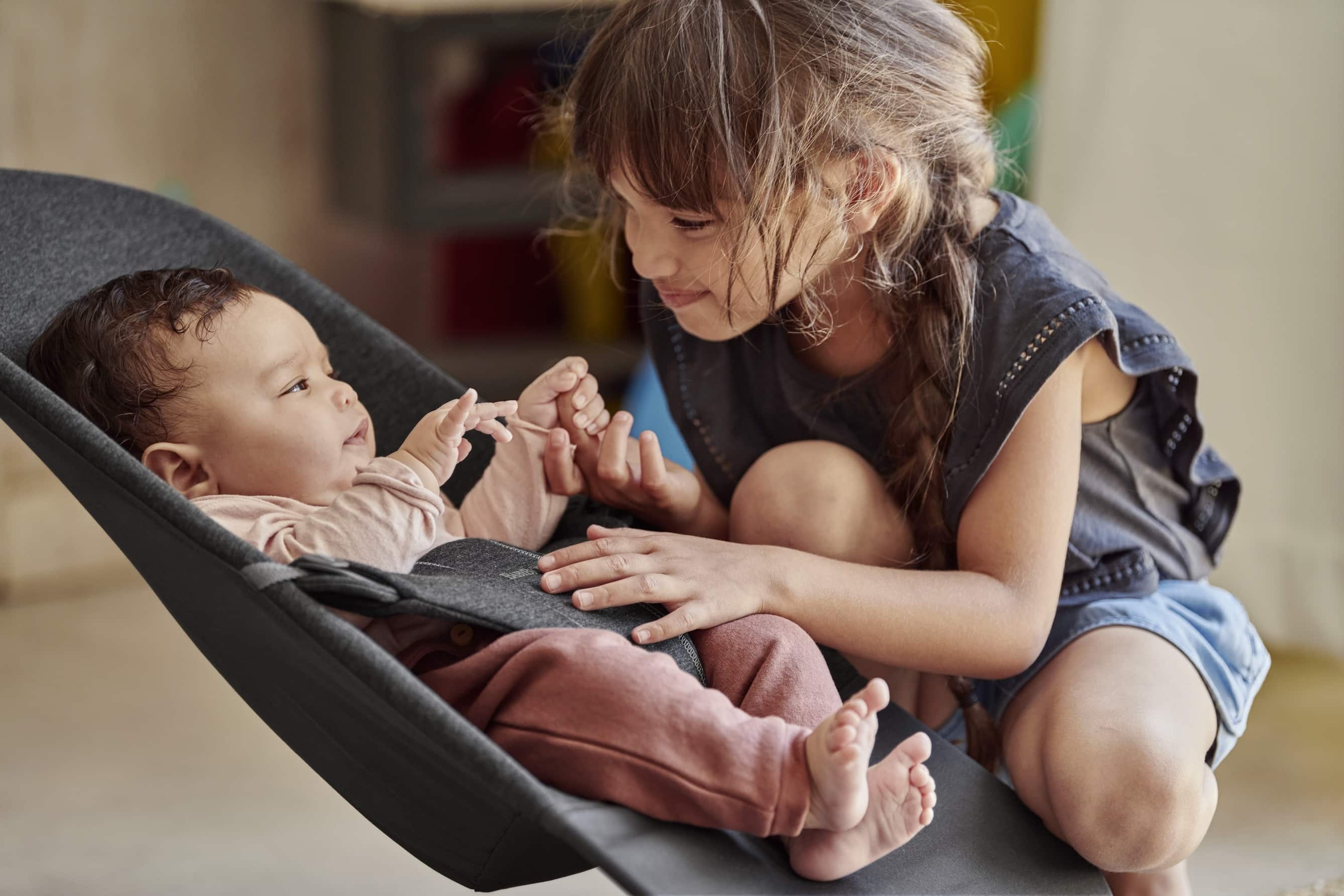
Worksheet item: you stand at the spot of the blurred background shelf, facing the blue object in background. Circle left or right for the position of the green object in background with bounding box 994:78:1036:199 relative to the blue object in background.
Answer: left

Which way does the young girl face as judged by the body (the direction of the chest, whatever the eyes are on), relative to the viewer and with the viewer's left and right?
facing the viewer and to the left of the viewer

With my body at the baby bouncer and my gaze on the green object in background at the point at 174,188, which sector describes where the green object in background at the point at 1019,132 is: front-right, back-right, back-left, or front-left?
front-right

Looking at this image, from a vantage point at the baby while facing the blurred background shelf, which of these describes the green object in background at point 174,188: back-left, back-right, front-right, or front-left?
front-left

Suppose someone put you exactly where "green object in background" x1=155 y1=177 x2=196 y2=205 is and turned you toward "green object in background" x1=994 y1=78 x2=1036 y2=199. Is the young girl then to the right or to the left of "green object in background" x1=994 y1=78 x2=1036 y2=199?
right

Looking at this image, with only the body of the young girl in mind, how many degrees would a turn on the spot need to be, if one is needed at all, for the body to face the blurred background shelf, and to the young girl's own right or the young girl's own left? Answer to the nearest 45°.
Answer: approximately 90° to the young girl's own right

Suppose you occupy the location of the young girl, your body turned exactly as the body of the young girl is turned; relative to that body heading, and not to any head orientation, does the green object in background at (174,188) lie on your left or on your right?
on your right

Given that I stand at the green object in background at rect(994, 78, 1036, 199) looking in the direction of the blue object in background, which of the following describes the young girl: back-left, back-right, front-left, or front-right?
front-left

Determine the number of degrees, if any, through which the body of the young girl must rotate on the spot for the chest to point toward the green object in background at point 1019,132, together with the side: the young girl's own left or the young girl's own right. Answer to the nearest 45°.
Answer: approximately 135° to the young girl's own right
